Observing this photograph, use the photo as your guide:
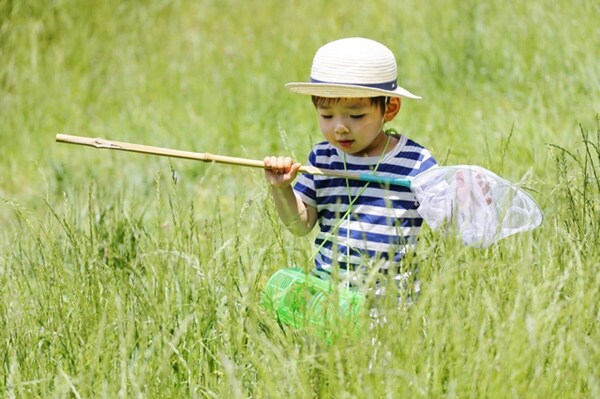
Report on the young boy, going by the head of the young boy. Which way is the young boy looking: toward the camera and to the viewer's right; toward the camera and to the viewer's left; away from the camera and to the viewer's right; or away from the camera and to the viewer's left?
toward the camera and to the viewer's left

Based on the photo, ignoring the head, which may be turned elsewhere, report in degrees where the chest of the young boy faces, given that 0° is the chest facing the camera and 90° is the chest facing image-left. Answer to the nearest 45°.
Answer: approximately 45°
